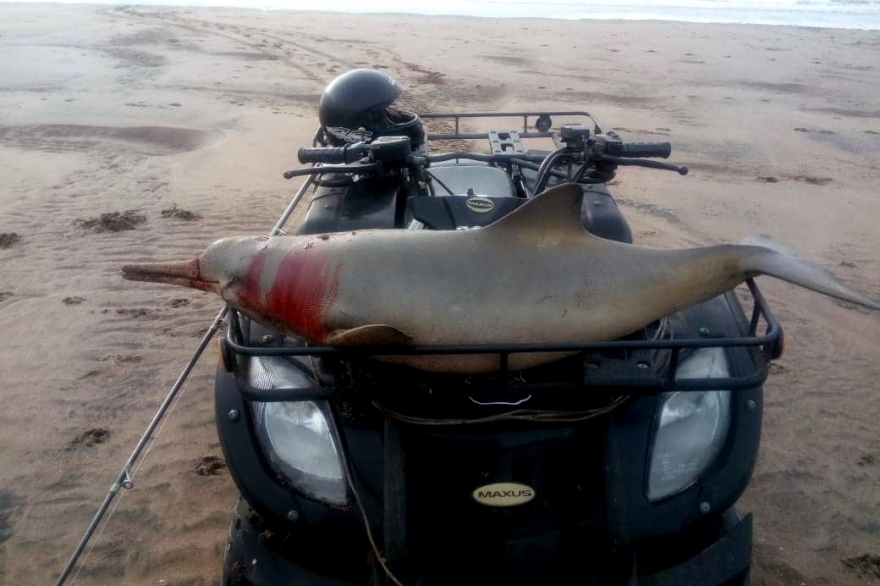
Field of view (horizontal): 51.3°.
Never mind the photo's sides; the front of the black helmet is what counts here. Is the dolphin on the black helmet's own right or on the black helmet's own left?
on the black helmet's own right

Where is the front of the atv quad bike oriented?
toward the camera

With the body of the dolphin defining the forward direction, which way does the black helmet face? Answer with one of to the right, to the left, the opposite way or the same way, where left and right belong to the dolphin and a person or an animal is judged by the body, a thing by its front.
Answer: the opposite way

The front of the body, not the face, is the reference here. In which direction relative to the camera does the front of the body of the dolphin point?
to the viewer's left

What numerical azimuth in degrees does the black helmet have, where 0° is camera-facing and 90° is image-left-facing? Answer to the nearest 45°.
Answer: approximately 270°

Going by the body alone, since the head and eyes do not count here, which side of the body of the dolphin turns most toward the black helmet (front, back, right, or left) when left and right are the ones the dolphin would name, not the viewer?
right

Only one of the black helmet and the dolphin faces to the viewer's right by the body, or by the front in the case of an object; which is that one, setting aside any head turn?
the black helmet
